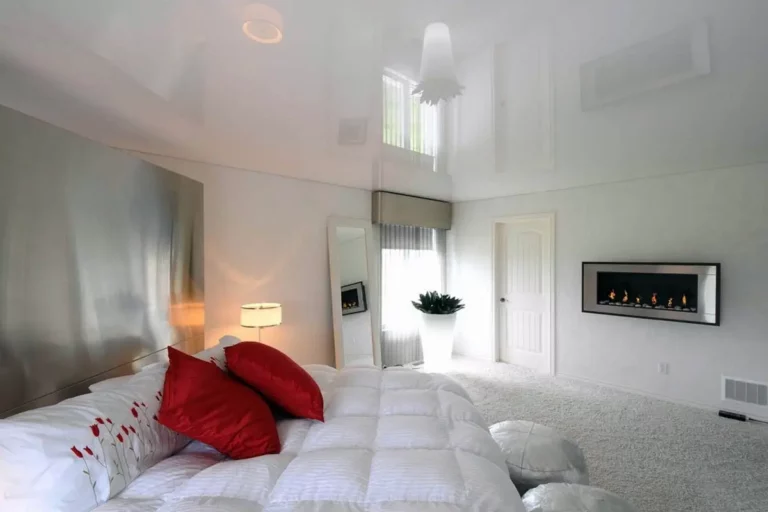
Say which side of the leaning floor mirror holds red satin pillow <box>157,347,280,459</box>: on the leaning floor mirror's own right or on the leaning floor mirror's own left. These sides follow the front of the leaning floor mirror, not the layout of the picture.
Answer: on the leaning floor mirror's own right

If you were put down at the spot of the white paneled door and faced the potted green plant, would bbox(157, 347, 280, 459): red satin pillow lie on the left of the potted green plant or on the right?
left

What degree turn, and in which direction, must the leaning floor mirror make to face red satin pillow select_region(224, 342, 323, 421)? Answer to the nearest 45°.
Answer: approximately 45° to its right

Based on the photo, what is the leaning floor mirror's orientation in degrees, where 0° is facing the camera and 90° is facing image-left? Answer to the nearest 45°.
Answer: approximately 315°

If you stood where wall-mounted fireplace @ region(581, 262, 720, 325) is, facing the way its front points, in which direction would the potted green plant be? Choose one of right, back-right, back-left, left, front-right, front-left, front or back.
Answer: front-right

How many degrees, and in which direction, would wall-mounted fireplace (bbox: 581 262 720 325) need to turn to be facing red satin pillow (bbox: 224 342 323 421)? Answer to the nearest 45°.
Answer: approximately 45° to its left

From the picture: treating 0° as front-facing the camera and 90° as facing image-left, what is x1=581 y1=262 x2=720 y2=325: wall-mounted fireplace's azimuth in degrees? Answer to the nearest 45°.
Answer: approximately 45°
